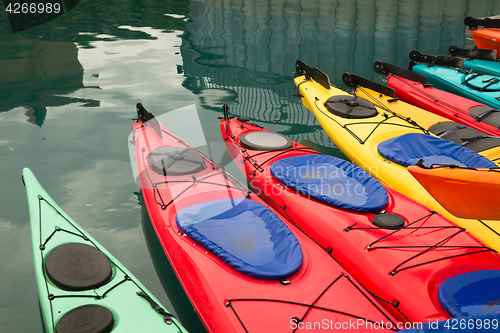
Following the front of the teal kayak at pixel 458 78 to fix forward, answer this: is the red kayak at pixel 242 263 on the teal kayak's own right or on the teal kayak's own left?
on the teal kayak's own right

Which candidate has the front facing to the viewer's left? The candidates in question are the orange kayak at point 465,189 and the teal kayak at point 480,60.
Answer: the orange kayak

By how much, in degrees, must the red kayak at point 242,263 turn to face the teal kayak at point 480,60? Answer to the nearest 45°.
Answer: approximately 90° to its left

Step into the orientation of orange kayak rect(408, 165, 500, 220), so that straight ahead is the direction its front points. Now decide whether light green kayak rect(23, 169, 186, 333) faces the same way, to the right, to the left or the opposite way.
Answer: the opposite way

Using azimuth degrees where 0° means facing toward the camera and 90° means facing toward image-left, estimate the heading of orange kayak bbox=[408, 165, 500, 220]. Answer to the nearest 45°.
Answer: approximately 90°

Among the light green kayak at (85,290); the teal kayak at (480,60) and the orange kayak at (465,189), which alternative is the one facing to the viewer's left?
the orange kayak

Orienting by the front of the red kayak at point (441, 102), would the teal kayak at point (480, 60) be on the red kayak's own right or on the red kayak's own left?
on the red kayak's own left

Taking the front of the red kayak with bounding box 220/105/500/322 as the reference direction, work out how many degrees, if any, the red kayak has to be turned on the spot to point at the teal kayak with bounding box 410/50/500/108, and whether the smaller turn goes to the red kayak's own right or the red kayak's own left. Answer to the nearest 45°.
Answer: approximately 135° to the red kayak's own left
